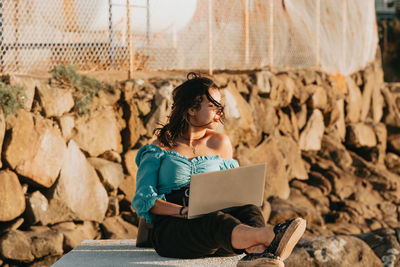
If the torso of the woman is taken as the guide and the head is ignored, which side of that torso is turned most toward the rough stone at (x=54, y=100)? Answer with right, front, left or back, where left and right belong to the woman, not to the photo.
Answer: back

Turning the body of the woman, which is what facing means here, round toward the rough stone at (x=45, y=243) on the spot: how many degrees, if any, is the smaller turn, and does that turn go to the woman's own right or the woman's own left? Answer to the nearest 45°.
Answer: approximately 180°

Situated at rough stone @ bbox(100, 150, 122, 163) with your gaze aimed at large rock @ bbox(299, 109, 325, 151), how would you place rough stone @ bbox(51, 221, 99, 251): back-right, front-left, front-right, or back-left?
back-right

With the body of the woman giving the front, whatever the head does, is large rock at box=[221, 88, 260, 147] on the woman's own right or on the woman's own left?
on the woman's own left

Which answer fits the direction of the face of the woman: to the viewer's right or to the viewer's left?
to the viewer's right

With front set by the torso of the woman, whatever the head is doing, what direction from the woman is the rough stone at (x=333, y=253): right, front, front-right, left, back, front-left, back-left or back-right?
left

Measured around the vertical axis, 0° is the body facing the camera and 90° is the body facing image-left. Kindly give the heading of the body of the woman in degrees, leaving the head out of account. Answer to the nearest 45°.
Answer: approximately 315°

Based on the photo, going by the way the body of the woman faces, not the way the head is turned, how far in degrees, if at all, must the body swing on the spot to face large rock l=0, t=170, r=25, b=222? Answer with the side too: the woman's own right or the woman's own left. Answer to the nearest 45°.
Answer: approximately 180°
